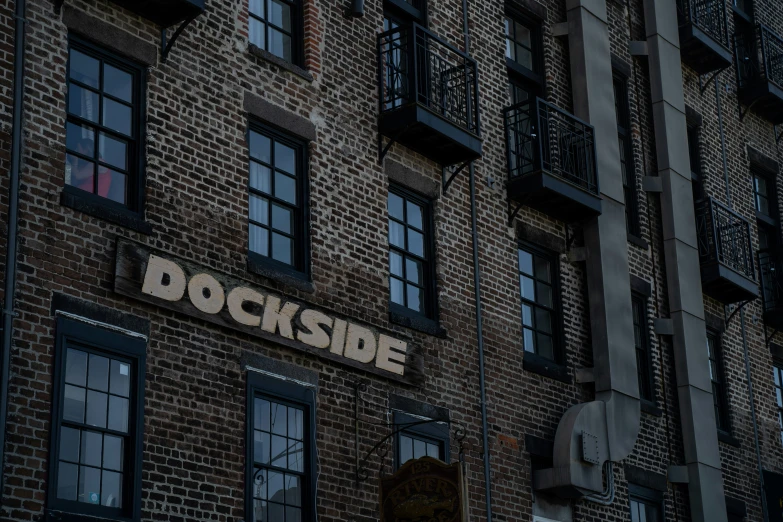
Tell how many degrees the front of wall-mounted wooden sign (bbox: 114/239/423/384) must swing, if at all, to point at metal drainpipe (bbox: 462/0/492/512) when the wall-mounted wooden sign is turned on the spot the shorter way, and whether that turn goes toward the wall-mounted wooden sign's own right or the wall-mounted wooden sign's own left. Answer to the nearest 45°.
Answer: approximately 90° to the wall-mounted wooden sign's own left

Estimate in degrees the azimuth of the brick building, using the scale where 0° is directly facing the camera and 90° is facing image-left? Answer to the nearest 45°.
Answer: approximately 315°
